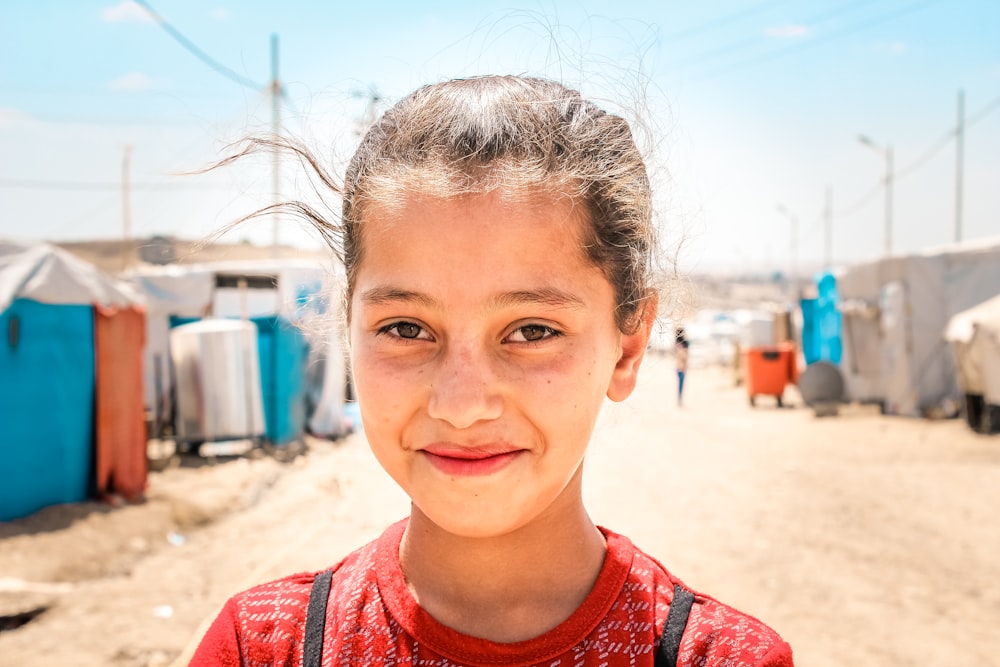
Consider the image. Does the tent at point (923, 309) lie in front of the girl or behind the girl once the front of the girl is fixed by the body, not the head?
behind

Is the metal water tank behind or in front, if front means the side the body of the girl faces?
behind

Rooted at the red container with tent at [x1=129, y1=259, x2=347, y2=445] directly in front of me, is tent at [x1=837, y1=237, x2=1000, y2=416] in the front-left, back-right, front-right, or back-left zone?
back-left

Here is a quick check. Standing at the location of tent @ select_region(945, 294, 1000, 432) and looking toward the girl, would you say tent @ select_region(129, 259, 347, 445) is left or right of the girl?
right

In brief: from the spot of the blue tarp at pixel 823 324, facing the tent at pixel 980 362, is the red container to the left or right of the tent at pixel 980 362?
right

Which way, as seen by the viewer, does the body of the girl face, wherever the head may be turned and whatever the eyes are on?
toward the camera

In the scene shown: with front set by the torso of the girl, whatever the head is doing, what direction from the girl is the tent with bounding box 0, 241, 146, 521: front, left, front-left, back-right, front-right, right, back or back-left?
back-right

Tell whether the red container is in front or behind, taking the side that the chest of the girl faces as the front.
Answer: behind

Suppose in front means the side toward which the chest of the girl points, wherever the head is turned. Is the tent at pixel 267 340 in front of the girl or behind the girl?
behind

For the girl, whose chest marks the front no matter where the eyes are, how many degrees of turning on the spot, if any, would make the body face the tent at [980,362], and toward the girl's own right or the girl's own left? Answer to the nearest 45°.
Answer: approximately 135° to the girl's own left
